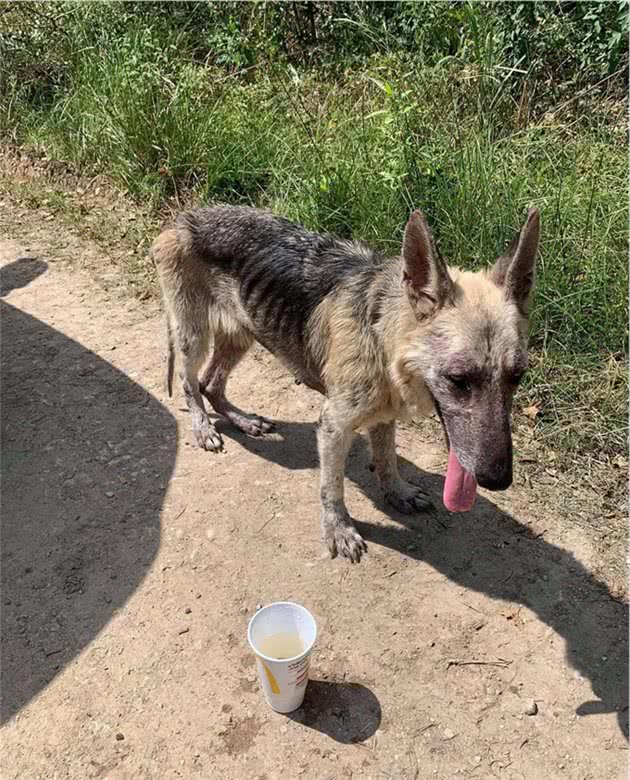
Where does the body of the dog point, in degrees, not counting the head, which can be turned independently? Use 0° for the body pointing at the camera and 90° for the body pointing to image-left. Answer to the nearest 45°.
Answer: approximately 315°

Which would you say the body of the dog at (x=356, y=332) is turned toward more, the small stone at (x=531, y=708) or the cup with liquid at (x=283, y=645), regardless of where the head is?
the small stone

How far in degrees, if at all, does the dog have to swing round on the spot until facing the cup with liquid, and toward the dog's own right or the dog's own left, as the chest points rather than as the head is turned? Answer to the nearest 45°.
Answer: approximately 45° to the dog's own right

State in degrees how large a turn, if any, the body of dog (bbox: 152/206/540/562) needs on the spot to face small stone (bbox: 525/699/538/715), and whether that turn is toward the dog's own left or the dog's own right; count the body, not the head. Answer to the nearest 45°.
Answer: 0° — it already faces it
